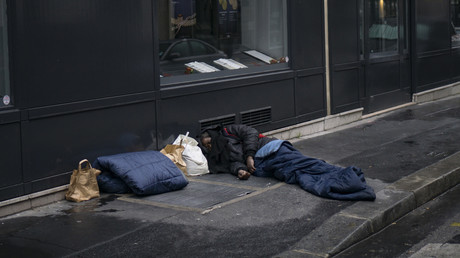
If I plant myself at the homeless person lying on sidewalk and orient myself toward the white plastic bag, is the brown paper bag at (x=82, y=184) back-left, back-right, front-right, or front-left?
front-left

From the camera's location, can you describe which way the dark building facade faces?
facing the viewer and to the right of the viewer

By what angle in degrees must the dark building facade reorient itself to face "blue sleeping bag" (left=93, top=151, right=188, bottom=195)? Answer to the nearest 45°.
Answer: approximately 45° to its right
